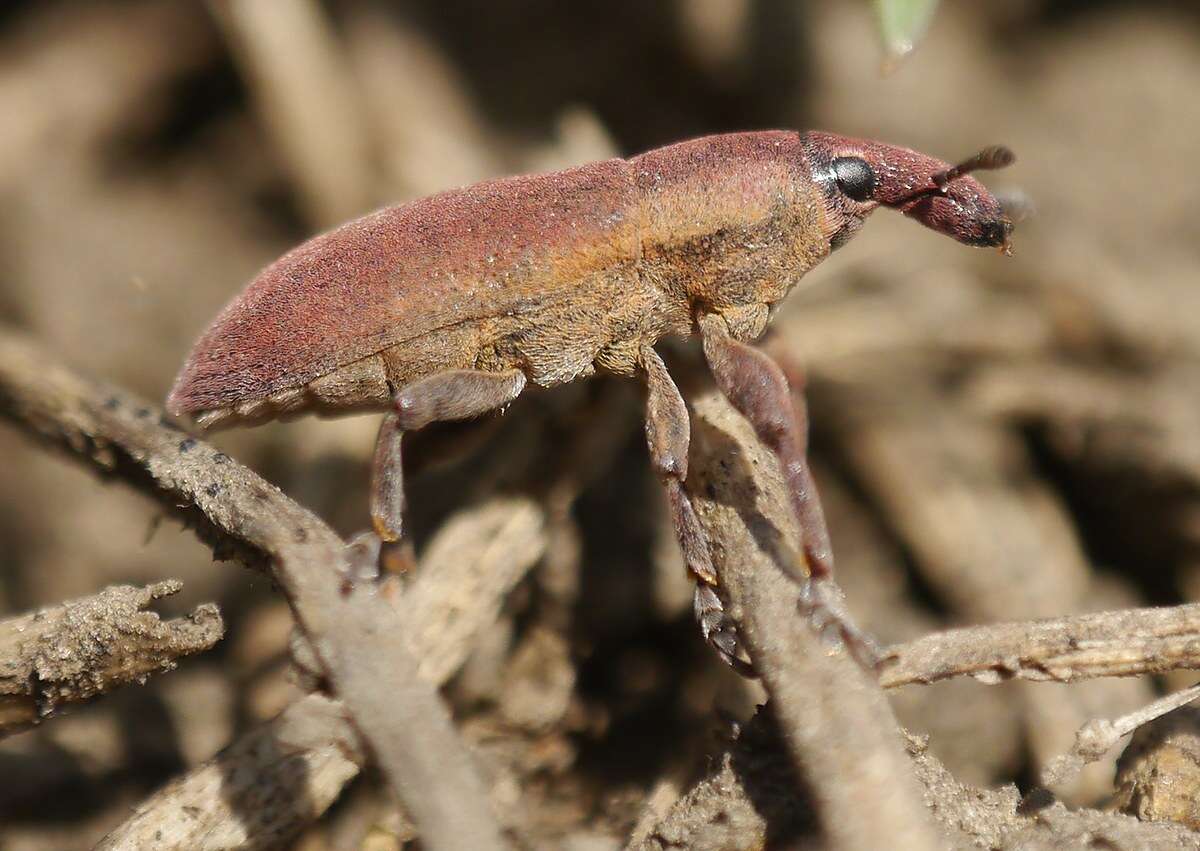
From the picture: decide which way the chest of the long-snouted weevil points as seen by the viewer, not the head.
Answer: to the viewer's right
